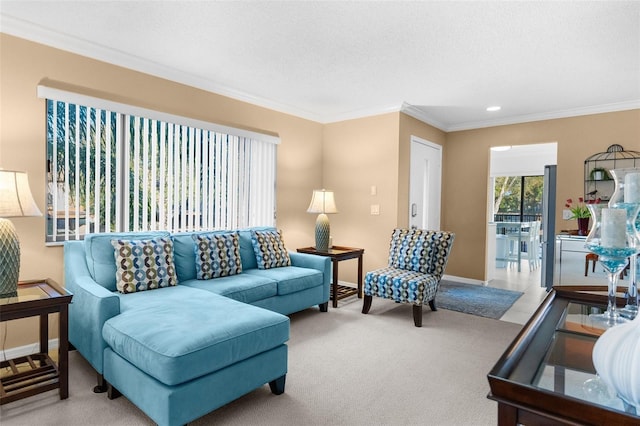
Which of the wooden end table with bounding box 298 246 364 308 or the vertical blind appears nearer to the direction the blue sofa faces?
the wooden end table

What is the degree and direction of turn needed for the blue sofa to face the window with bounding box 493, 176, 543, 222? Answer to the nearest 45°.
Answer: approximately 90° to its left

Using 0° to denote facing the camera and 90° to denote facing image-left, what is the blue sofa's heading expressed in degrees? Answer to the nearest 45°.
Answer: approximately 315°

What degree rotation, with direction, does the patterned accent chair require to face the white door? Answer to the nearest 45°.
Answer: approximately 135° to its right

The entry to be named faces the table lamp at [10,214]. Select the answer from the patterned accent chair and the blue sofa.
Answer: the patterned accent chair

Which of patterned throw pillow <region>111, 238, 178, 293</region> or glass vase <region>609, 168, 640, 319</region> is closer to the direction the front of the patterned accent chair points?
the patterned throw pillow

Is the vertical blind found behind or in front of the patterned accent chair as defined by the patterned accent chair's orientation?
in front

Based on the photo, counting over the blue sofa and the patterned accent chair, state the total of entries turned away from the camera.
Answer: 0
